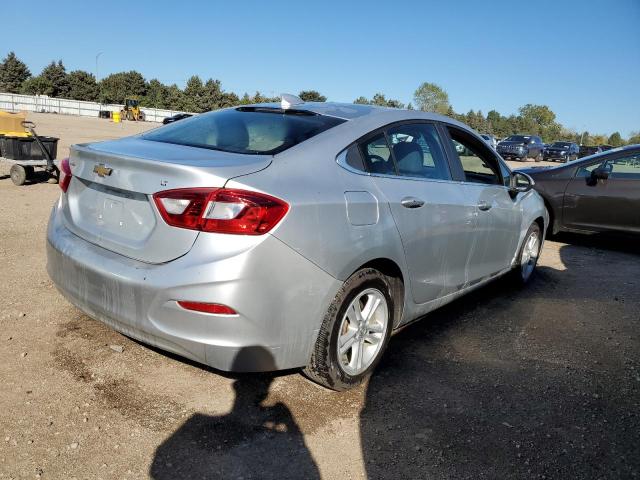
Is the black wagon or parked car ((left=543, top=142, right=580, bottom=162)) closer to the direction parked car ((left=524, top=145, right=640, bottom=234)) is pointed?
the black wagon

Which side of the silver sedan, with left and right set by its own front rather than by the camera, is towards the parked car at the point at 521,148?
front

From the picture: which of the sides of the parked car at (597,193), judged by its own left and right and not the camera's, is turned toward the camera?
left

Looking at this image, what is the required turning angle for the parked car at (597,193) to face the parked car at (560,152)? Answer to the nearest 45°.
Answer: approximately 90° to its right

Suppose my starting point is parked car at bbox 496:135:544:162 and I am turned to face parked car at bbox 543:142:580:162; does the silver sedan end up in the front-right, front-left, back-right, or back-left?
back-right

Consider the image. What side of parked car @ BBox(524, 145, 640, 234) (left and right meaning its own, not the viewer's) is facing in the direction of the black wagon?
front

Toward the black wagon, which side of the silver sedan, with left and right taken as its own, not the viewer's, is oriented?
left

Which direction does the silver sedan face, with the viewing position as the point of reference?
facing away from the viewer and to the right of the viewer

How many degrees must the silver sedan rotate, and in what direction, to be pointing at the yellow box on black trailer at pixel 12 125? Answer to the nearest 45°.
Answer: approximately 90° to its left
